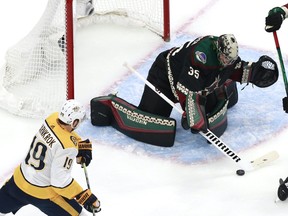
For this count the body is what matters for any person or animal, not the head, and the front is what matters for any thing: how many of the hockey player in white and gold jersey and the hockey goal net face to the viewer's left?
0

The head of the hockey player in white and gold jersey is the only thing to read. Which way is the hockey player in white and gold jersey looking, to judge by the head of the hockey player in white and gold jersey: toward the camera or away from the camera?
away from the camera

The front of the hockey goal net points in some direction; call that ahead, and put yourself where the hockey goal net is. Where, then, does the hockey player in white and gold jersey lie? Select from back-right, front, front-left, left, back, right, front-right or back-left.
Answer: front-right

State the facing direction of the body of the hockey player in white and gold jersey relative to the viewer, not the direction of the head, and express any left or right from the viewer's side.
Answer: facing away from the viewer and to the right of the viewer

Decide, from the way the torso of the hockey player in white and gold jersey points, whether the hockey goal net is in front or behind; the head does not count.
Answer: in front
